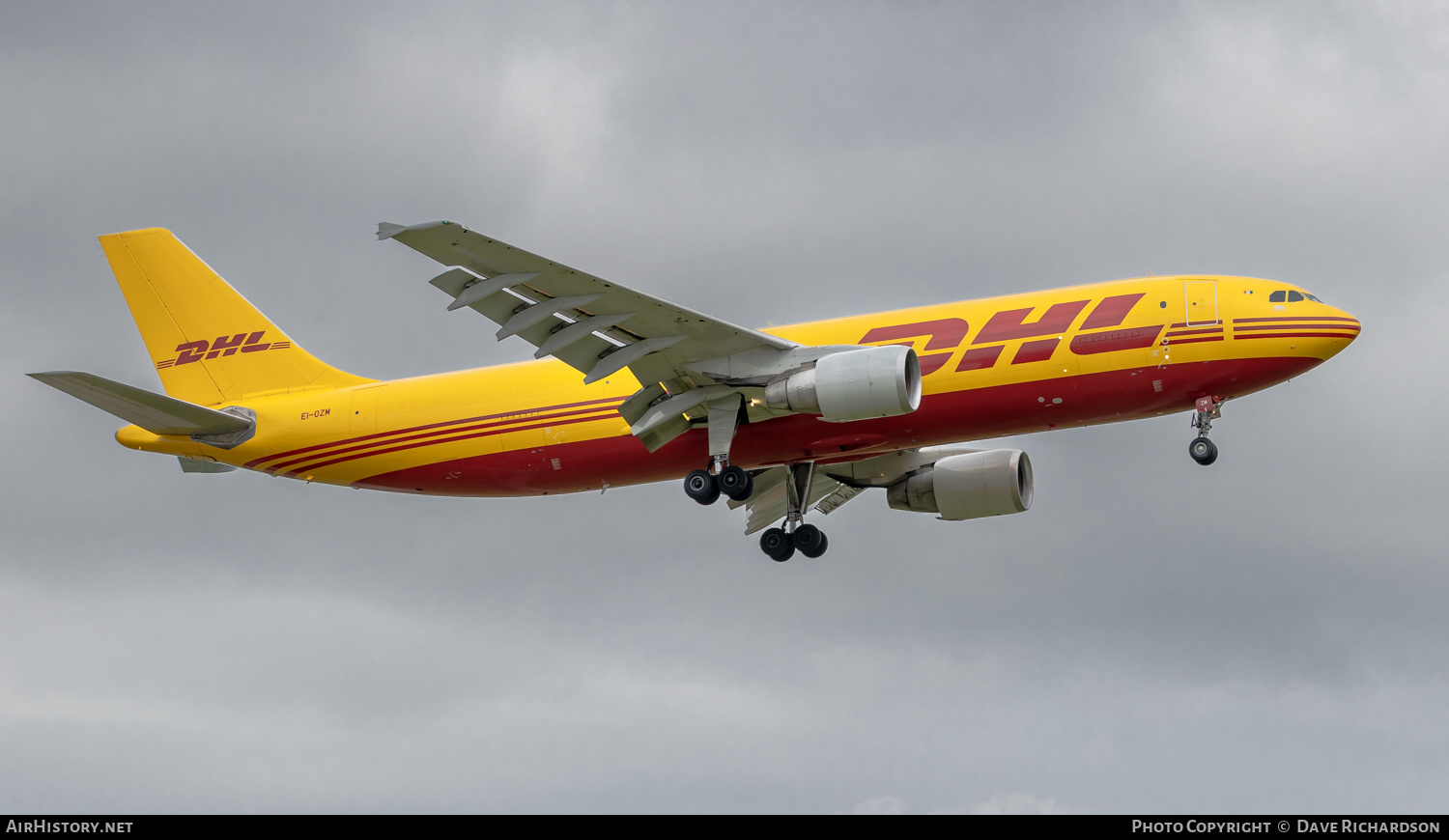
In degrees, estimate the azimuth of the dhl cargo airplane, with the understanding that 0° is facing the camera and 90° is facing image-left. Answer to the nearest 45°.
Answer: approximately 270°
